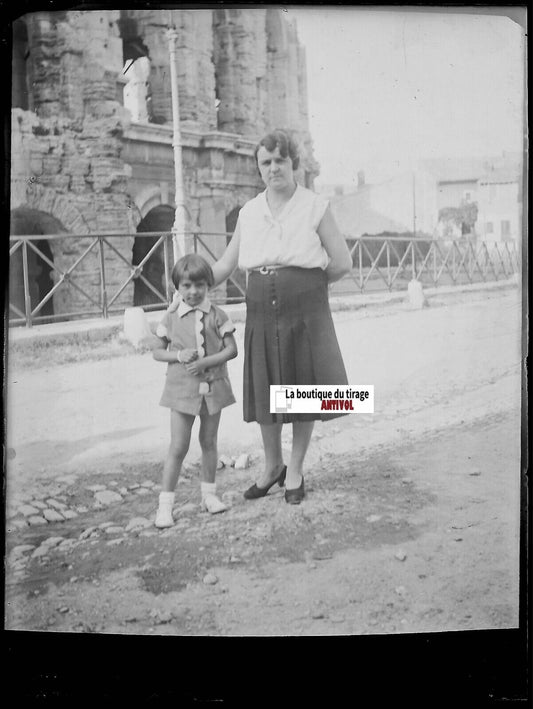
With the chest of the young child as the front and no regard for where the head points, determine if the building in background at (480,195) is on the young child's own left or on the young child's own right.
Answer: on the young child's own left

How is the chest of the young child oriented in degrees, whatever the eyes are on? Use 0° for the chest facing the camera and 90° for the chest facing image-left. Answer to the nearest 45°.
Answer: approximately 0°
